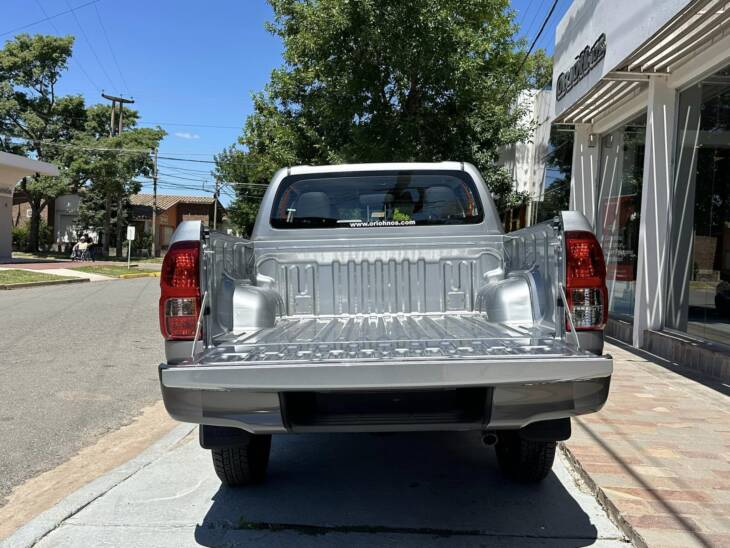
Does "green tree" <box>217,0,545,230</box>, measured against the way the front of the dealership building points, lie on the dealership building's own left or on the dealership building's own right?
on the dealership building's own right

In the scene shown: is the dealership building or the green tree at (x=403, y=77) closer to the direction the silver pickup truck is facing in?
the green tree

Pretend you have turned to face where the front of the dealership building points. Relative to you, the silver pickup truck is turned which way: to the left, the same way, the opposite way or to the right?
to the right

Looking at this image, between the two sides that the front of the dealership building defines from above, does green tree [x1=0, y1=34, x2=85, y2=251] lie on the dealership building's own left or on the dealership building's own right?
on the dealership building's own right

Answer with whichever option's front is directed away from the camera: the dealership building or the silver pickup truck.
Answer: the silver pickup truck

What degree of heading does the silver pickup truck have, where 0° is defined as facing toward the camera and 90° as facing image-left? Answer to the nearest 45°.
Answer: approximately 180°

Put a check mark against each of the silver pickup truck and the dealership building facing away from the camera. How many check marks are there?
1

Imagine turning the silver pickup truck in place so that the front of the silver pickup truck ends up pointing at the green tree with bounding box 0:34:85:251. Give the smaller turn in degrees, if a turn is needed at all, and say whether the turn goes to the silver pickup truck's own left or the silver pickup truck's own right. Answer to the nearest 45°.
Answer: approximately 45° to the silver pickup truck's own left
